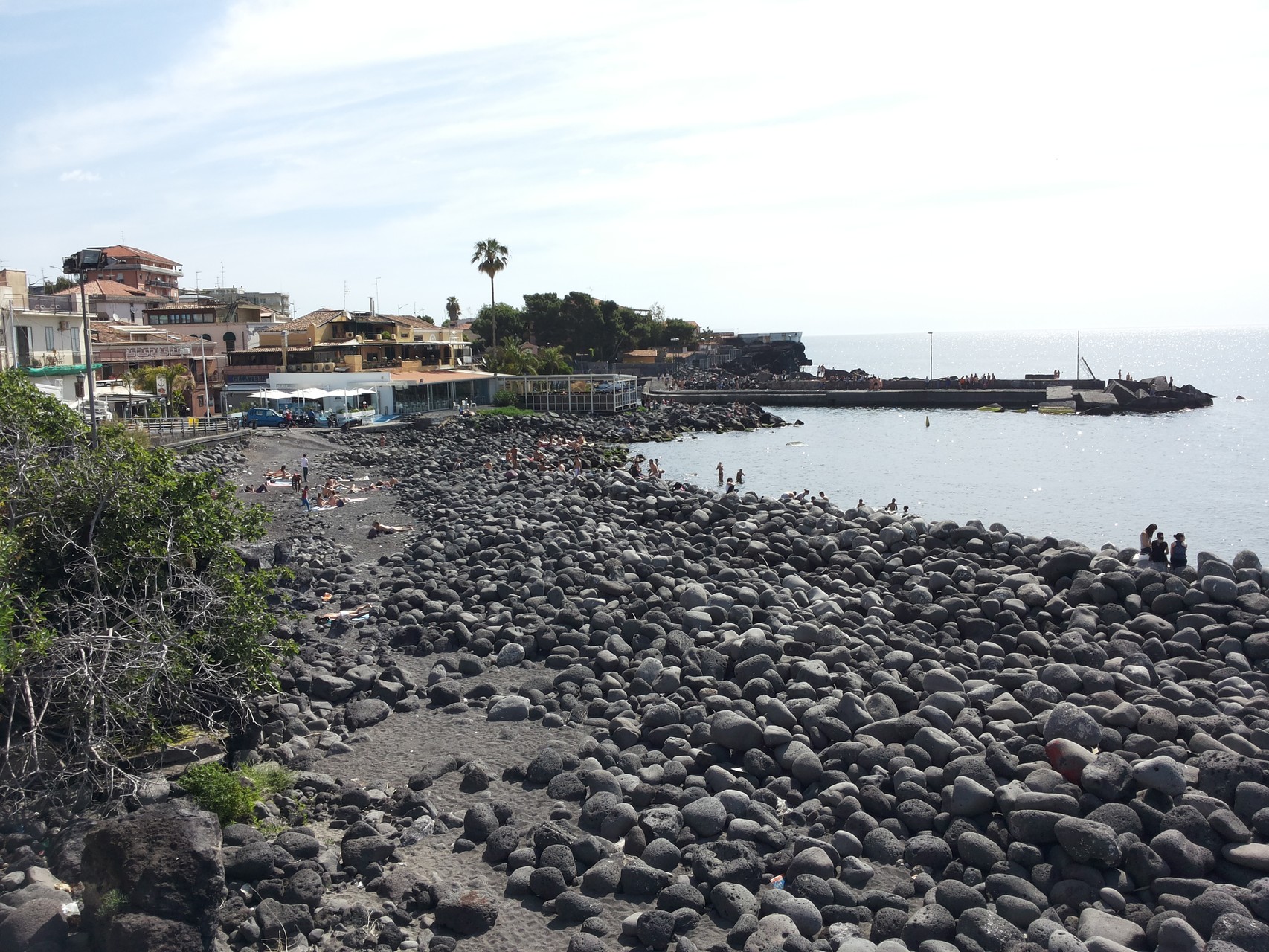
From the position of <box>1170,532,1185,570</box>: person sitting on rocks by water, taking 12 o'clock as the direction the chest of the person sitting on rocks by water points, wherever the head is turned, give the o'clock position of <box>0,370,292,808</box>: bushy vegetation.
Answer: The bushy vegetation is roughly at 7 o'clock from the person sitting on rocks by water.

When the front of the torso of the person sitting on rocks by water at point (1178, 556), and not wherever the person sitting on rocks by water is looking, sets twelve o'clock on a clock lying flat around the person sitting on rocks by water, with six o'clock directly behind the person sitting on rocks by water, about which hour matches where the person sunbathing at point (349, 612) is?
The person sunbathing is roughly at 8 o'clock from the person sitting on rocks by water.

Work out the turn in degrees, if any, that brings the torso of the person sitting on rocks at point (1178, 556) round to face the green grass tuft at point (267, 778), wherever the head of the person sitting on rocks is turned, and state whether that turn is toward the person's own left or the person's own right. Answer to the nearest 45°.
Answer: approximately 135° to the person's own left

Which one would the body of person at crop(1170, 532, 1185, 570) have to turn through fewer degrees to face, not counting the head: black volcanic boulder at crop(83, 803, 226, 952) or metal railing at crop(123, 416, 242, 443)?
the metal railing

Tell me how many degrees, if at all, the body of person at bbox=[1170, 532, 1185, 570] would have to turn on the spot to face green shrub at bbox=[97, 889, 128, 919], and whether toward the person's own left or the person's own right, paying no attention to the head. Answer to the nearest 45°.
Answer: approximately 180°

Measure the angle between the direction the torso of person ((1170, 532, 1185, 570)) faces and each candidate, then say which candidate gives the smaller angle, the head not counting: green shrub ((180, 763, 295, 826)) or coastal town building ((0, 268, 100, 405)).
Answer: the coastal town building

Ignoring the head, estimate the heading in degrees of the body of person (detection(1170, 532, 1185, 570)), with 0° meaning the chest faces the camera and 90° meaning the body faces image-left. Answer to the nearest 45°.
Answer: approximately 180°

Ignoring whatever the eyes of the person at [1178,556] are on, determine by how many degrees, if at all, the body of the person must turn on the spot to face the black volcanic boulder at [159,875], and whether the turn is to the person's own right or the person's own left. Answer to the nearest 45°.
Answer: approximately 180°

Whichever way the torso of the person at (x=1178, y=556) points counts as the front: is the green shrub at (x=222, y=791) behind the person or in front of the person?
behind

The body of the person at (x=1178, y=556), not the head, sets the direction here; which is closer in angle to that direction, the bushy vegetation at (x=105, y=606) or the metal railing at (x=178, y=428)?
the metal railing

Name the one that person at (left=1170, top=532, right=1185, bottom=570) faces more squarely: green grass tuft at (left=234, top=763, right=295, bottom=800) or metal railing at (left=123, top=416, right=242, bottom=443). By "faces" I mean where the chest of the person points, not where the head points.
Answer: the metal railing

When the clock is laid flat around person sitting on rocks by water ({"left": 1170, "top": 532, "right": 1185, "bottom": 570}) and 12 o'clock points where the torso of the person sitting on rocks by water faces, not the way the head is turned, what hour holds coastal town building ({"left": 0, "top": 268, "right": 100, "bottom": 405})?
The coastal town building is roughly at 9 o'clock from the person sitting on rocks by water.
